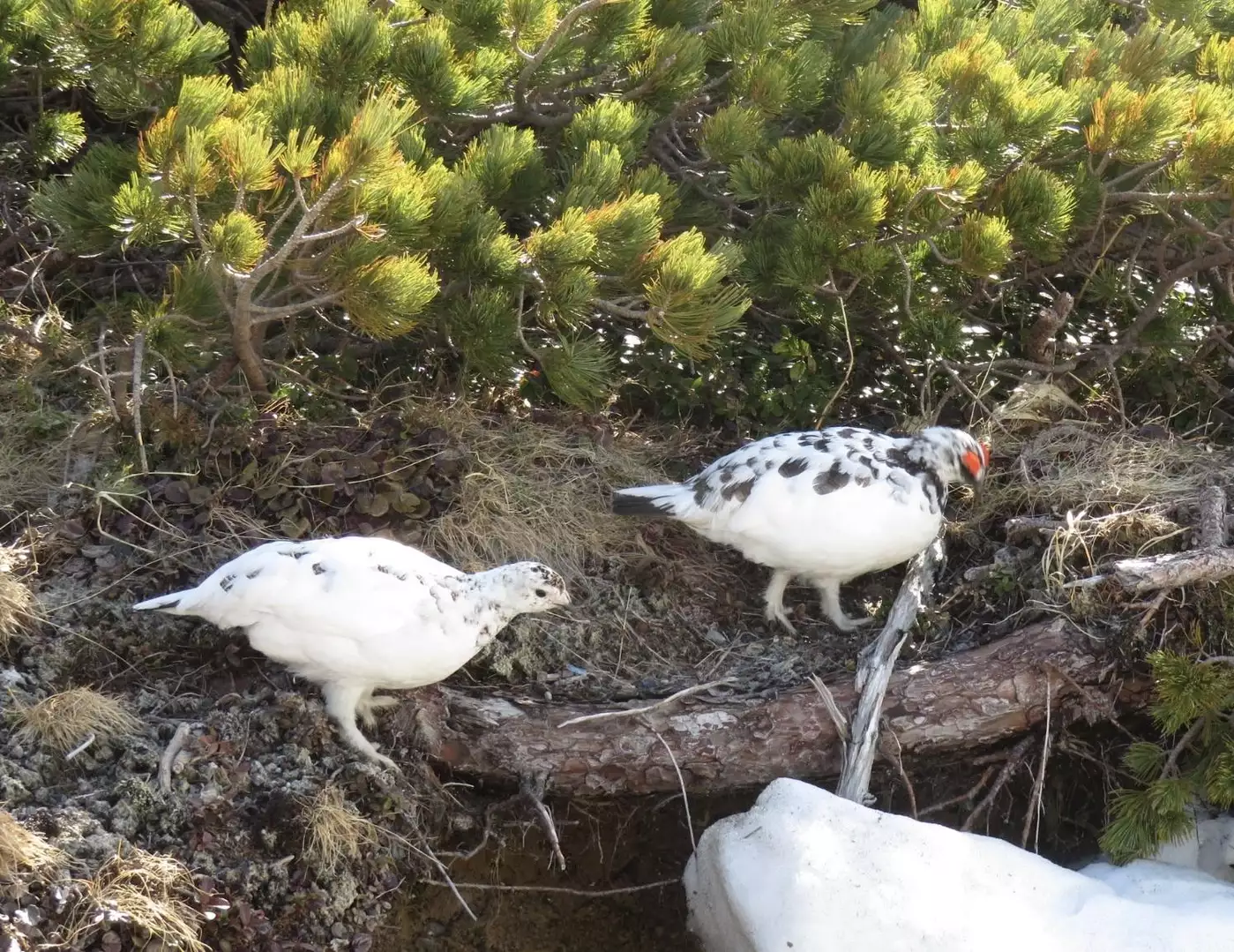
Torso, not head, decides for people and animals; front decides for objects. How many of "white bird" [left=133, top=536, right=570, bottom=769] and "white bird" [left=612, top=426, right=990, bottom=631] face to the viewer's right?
2

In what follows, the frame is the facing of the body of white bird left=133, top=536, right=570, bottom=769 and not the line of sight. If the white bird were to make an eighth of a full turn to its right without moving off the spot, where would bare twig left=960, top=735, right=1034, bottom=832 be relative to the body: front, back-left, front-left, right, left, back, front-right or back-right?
front-left

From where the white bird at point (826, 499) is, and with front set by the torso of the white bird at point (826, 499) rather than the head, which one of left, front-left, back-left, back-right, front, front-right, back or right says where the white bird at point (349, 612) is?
back-right

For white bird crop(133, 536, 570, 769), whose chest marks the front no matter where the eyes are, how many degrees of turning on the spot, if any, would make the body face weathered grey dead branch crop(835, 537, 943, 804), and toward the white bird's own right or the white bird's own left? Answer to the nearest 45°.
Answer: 0° — it already faces it

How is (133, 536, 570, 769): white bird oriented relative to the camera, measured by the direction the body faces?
to the viewer's right

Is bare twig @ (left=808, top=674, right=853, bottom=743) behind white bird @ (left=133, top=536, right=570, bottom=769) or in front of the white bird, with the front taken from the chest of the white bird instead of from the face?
in front

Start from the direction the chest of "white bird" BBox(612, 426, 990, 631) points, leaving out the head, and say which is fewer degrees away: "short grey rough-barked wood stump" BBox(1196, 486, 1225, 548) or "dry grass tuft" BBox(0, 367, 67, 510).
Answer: the short grey rough-barked wood stump

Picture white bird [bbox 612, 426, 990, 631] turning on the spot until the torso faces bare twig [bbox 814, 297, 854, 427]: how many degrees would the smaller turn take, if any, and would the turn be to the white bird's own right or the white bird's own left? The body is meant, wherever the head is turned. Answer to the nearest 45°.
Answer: approximately 90° to the white bird's own left

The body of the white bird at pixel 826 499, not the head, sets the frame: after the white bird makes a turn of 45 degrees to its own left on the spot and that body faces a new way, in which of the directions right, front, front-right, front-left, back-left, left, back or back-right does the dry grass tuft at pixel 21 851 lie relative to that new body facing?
back

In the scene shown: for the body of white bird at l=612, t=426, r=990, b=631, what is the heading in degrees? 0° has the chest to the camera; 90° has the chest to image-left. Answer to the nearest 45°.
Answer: approximately 270°

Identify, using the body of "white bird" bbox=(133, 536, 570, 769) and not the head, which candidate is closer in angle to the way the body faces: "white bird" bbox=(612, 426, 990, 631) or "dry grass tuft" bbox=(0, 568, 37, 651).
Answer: the white bird

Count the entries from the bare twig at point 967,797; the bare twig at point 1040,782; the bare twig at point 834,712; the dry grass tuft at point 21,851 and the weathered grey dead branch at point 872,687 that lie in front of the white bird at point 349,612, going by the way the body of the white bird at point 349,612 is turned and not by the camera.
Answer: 4

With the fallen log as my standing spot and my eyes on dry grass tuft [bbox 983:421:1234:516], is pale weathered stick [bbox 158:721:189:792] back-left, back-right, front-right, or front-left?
back-left
